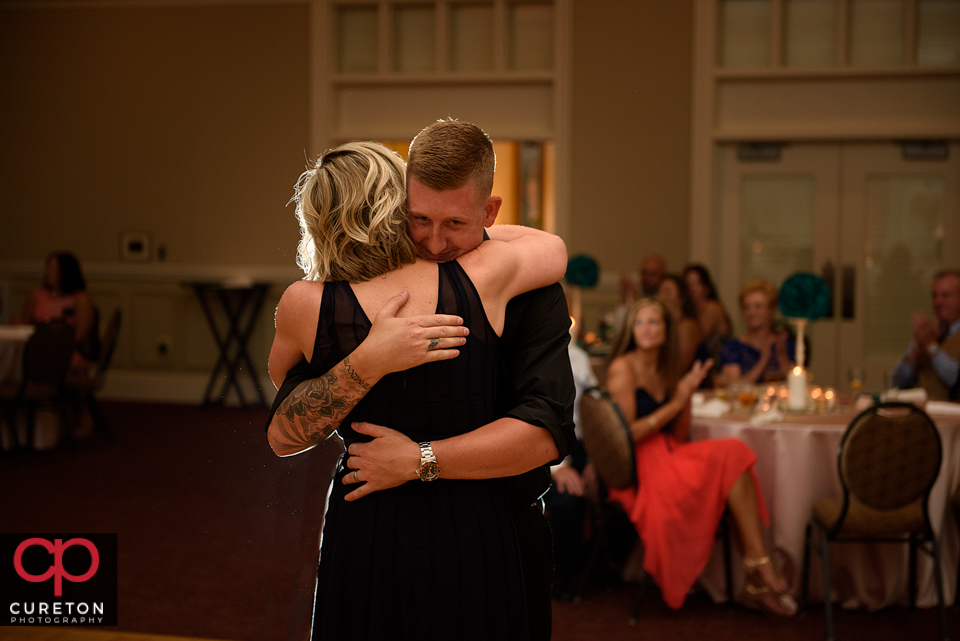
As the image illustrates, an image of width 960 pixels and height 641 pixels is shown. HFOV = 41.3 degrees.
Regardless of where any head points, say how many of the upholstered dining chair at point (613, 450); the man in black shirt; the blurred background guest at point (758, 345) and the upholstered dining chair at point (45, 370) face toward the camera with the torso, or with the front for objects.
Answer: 2

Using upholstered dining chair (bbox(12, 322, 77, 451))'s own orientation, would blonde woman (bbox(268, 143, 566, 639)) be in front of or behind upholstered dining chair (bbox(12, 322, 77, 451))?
behind

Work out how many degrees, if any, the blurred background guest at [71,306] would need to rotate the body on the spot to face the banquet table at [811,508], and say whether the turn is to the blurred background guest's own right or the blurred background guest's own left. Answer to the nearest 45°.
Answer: approximately 90° to the blurred background guest's own left

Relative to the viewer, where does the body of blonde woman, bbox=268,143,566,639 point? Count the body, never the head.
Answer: away from the camera

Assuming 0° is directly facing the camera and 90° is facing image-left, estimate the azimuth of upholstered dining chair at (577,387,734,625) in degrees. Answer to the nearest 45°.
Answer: approximately 225°

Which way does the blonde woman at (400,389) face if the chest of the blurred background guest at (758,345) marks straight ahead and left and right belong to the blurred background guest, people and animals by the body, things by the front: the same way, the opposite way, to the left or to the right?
the opposite way

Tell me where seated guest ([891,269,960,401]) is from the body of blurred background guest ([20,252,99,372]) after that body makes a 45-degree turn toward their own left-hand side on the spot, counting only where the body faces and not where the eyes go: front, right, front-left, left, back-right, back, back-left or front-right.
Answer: front-left

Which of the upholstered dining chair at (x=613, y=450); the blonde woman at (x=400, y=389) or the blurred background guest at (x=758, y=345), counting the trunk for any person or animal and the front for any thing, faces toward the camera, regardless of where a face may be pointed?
the blurred background guest

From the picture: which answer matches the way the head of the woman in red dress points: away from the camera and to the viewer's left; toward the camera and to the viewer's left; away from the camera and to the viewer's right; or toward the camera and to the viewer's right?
toward the camera and to the viewer's left

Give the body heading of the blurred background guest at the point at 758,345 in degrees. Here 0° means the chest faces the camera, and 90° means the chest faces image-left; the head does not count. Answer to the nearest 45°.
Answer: approximately 0°

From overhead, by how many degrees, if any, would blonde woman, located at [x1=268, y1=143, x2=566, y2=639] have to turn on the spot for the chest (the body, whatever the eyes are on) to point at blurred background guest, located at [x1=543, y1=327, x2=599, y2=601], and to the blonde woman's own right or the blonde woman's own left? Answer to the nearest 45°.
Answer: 0° — they already face them

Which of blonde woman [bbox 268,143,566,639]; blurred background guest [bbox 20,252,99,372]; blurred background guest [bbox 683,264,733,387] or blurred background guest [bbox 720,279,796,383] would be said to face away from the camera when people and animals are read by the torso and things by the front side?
the blonde woman

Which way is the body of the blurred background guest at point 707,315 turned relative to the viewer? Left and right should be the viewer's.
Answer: facing the viewer and to the left of the viewer
